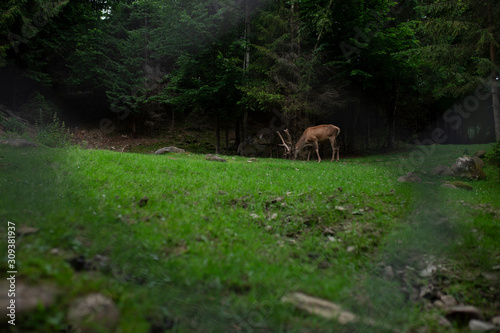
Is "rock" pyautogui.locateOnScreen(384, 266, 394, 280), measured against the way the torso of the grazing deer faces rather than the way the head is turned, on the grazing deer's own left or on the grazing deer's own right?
on the grazing deer's own left

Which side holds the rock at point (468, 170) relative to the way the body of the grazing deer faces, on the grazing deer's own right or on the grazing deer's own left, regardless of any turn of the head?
on the grazing deer's own left

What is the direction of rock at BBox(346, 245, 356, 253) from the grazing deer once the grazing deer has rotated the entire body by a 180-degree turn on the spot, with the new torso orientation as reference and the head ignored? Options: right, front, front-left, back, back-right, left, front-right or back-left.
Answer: right

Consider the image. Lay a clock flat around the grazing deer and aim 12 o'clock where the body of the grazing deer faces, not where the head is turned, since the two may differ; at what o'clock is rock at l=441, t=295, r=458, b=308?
The rock is roughly at 9 o'clock from the grazing deer.

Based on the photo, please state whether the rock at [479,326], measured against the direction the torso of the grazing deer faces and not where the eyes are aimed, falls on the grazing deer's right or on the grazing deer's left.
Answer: on the grazing deer's left

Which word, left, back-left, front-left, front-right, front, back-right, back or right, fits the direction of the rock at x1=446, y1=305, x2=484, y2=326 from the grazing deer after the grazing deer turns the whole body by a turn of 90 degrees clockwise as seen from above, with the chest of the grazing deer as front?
back

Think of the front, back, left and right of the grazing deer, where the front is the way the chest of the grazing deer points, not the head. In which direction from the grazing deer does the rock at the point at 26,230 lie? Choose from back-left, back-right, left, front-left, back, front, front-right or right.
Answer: left

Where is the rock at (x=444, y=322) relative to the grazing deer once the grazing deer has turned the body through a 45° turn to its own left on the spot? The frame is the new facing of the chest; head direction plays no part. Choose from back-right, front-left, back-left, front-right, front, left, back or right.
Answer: front-left

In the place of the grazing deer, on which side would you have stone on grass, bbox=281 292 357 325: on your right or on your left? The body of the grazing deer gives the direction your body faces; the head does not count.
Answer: on your left

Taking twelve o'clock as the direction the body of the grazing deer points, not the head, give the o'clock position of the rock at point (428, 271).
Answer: The rock is roughly at 9 o'clock from the grazing deer.

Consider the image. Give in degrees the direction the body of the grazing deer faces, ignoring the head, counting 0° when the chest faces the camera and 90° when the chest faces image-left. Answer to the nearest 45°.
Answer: approximately 90°

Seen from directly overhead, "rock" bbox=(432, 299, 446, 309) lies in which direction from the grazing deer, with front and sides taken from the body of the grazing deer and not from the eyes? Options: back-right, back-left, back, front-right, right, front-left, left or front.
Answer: left
